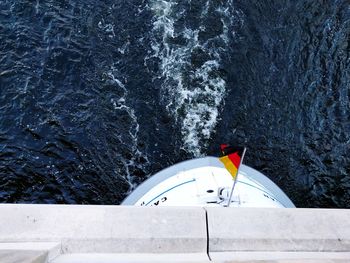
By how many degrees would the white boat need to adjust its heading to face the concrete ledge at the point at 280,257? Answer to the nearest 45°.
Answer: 0° — it already faces it

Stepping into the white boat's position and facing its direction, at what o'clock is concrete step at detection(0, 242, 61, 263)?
The concrete step is roughly at 1 o'clock from the white boat.

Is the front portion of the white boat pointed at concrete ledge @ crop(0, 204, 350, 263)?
yes

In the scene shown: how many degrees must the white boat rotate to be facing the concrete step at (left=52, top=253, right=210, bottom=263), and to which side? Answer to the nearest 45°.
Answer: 0° — it already faces it

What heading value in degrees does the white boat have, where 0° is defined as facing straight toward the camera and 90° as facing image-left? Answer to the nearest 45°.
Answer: approximately 0°
